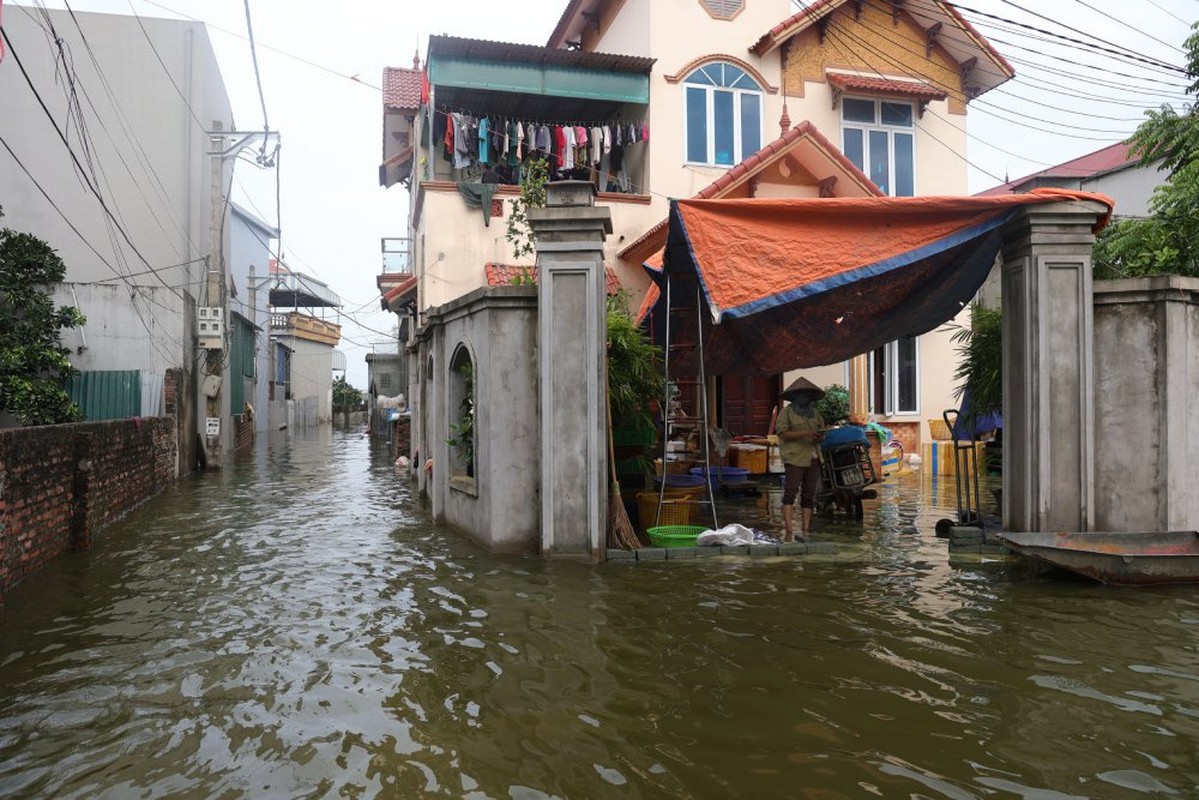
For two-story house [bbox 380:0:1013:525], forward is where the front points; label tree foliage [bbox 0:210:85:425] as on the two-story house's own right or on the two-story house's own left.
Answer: on the two-story house's own right

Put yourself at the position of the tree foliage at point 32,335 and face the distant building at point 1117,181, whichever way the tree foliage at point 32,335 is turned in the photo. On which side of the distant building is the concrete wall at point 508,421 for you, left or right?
right

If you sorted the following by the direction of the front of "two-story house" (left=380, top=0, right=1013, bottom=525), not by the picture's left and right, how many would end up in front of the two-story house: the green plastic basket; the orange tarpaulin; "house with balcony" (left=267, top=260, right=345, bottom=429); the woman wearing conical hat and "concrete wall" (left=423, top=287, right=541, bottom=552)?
4

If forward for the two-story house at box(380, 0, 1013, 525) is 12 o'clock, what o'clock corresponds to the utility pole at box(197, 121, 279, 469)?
The utility pole is roughly at 3 o'clock from the two-story house.

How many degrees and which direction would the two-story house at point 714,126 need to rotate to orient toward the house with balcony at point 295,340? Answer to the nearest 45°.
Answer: approximately 135° to its right

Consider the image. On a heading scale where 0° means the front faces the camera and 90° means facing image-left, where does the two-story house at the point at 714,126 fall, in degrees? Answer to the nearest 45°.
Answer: approximately 0°

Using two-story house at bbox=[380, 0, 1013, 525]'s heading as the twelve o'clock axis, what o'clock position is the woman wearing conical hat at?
The woman wearing conical hat is roughly at 12 o'clock from the two-story house.

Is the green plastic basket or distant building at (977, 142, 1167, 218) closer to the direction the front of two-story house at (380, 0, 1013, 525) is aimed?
the green plastic basket

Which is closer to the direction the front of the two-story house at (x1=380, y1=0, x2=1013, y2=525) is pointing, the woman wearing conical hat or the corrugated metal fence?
the woman wearing conical hat

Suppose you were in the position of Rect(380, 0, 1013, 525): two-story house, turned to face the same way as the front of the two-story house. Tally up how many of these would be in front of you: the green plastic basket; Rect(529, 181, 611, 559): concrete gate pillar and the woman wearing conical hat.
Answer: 3
